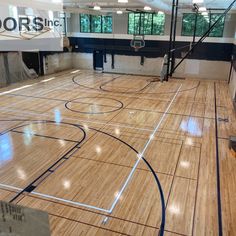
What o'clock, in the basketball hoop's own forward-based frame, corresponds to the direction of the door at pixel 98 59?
The door is roughly at 4 o'clock from the basketball hoop.

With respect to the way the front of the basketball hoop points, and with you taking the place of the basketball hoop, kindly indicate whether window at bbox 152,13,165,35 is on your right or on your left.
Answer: on your left

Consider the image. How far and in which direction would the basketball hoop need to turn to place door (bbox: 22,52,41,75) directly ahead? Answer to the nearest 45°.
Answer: approximately 90° to its right

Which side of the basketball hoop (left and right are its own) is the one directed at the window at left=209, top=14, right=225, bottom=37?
left

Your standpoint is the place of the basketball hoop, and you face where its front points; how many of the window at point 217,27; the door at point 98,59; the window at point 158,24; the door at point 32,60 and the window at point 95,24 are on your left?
2

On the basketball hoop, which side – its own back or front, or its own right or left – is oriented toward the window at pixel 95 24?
right

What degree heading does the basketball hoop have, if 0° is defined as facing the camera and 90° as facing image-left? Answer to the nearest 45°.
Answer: approximately 0°

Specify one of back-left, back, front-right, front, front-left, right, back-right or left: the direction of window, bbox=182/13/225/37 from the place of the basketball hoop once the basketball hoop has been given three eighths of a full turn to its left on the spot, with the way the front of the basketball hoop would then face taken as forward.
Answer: front-right

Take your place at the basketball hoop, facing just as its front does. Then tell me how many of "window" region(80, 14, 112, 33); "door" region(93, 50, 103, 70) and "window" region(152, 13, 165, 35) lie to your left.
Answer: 1

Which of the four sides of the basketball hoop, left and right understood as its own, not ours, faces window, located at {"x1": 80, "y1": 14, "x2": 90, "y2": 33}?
right
